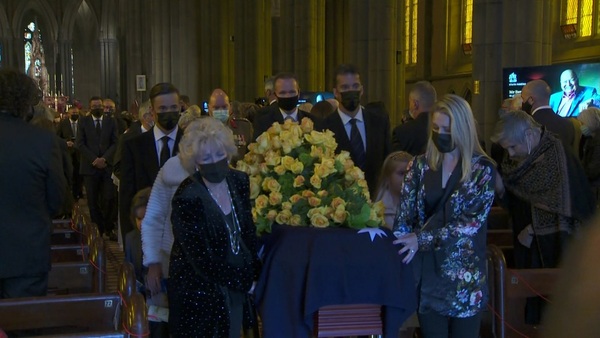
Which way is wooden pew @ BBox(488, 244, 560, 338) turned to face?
away from the camera

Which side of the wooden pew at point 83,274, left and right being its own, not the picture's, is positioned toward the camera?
back

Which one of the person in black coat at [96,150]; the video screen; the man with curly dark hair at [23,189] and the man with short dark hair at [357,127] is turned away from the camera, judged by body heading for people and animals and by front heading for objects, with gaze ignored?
the man with curly dark hair at [23,189]

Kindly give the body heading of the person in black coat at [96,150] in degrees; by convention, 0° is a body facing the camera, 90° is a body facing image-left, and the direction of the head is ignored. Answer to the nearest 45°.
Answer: approximately 0°

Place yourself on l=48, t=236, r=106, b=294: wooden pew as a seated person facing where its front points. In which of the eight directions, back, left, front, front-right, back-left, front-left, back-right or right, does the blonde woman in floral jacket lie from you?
back-right

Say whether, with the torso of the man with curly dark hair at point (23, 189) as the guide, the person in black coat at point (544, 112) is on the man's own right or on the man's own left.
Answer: on the man's own right

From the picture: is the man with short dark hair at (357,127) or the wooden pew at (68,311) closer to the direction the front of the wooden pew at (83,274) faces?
the man with short dark hair

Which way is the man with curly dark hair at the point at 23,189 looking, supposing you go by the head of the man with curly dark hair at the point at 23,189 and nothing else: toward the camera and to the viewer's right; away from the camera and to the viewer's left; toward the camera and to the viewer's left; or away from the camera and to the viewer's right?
away from the camera and to the viewer's right
